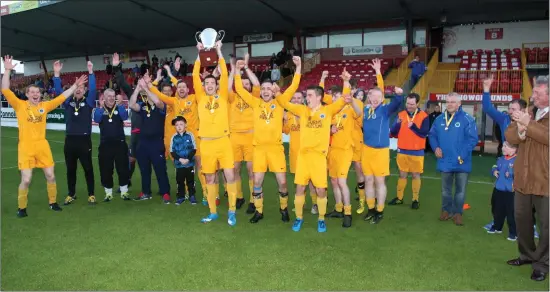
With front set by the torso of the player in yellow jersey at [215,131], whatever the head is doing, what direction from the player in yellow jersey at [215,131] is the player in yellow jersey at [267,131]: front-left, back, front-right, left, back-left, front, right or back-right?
left

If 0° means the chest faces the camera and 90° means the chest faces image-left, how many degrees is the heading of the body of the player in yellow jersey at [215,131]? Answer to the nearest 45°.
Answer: approximately 0°

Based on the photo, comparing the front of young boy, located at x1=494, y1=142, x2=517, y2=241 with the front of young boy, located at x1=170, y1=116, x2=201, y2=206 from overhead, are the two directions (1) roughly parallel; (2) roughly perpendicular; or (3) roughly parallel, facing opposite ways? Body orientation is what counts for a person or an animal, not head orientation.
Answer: roughly perpendicular

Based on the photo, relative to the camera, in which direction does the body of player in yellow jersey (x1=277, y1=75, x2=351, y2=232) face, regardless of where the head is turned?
toward the camera

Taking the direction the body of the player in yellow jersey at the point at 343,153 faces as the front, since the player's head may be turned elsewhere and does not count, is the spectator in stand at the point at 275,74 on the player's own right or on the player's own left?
on the player's own right

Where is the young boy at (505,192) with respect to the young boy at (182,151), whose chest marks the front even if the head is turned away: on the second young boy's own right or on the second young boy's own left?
on the second young boy's own left

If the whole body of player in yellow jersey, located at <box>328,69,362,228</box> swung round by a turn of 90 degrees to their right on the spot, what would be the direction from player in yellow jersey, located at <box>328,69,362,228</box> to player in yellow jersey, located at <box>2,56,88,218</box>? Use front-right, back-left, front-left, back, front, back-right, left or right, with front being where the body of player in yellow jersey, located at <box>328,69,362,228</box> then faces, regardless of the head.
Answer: front-left

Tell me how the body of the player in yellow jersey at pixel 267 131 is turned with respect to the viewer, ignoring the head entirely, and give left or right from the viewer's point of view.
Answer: facing the viewer

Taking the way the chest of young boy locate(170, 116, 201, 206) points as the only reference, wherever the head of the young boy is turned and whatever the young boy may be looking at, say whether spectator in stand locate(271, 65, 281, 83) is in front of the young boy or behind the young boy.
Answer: behind

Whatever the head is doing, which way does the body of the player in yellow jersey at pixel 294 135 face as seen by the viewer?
toward the camera

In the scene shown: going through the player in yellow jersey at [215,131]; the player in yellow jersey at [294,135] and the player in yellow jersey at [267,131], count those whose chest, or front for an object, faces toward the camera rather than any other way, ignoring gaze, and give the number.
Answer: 3

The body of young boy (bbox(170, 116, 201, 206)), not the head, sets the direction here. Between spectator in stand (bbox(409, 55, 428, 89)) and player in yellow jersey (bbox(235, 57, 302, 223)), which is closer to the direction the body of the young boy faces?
the player in yellow jersey

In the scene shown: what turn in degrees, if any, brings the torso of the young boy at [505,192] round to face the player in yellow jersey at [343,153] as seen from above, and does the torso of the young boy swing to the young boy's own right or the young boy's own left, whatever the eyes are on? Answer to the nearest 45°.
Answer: approximately 45° to the young boy's own right

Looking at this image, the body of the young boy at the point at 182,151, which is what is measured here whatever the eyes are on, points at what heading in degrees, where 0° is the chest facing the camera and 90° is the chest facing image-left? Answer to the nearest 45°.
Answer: approximately 0°

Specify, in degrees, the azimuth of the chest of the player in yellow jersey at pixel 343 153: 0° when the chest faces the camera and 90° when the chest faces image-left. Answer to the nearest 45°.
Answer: approximately 45°

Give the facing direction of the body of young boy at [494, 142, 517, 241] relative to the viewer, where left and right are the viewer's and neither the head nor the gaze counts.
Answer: facing the viewer and to the left of the viewer
